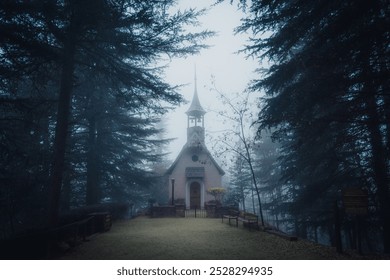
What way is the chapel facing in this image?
toward the camera
